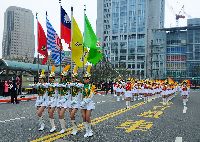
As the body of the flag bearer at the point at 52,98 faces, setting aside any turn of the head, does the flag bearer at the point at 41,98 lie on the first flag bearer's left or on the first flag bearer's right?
on the first flag bearer's right

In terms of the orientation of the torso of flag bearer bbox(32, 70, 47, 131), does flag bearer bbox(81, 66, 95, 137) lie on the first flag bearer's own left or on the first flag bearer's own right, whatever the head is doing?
on the first flag bearer's own left

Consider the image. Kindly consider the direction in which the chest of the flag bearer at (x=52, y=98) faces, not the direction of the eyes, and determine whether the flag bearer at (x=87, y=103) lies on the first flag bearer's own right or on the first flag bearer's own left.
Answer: on the first flag bearer's own left

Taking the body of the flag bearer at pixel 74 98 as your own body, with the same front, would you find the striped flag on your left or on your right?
on your right

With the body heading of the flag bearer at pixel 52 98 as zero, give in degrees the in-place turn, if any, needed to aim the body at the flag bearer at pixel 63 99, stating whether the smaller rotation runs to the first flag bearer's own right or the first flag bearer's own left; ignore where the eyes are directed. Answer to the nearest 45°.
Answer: approximately 90° to the first flag bearer's own left

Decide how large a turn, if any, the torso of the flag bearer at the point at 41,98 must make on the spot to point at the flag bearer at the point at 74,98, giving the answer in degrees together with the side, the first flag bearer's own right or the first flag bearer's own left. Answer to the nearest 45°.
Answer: approximately 90° to the first flag bearer's own left

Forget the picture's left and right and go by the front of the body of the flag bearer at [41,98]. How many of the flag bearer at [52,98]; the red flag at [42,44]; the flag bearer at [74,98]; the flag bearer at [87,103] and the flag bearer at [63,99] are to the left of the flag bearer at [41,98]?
4

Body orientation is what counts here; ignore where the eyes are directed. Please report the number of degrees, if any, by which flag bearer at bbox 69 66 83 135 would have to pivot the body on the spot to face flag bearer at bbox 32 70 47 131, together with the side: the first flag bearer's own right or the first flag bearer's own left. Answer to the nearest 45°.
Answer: approximately 90° to the first flag bearer's own right
